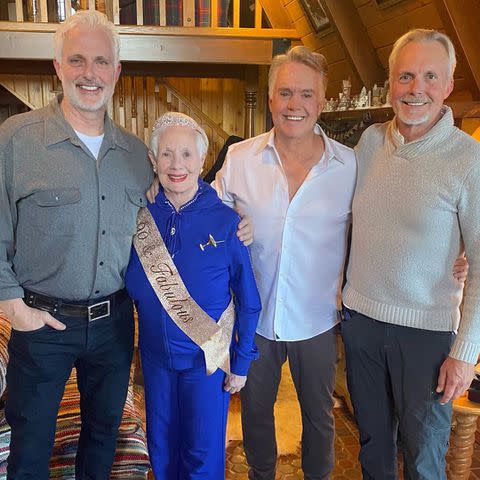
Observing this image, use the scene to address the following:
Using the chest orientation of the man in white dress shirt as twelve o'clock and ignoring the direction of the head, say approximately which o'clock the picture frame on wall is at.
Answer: The picture frame on wall is roughly at 6 o'clock from the man in white dress shirt.

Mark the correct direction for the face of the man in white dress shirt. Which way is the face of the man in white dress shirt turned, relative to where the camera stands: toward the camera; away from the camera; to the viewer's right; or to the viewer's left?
toward the camera

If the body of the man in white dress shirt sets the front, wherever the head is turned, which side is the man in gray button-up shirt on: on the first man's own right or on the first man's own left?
on the first man's own right

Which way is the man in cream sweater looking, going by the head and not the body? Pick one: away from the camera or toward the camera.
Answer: toward the camera

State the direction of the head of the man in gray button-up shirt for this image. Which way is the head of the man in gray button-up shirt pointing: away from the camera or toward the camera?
toward the camera

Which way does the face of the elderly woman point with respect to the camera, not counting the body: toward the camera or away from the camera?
toward the camera

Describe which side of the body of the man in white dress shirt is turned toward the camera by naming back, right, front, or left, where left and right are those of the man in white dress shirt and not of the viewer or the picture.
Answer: front
